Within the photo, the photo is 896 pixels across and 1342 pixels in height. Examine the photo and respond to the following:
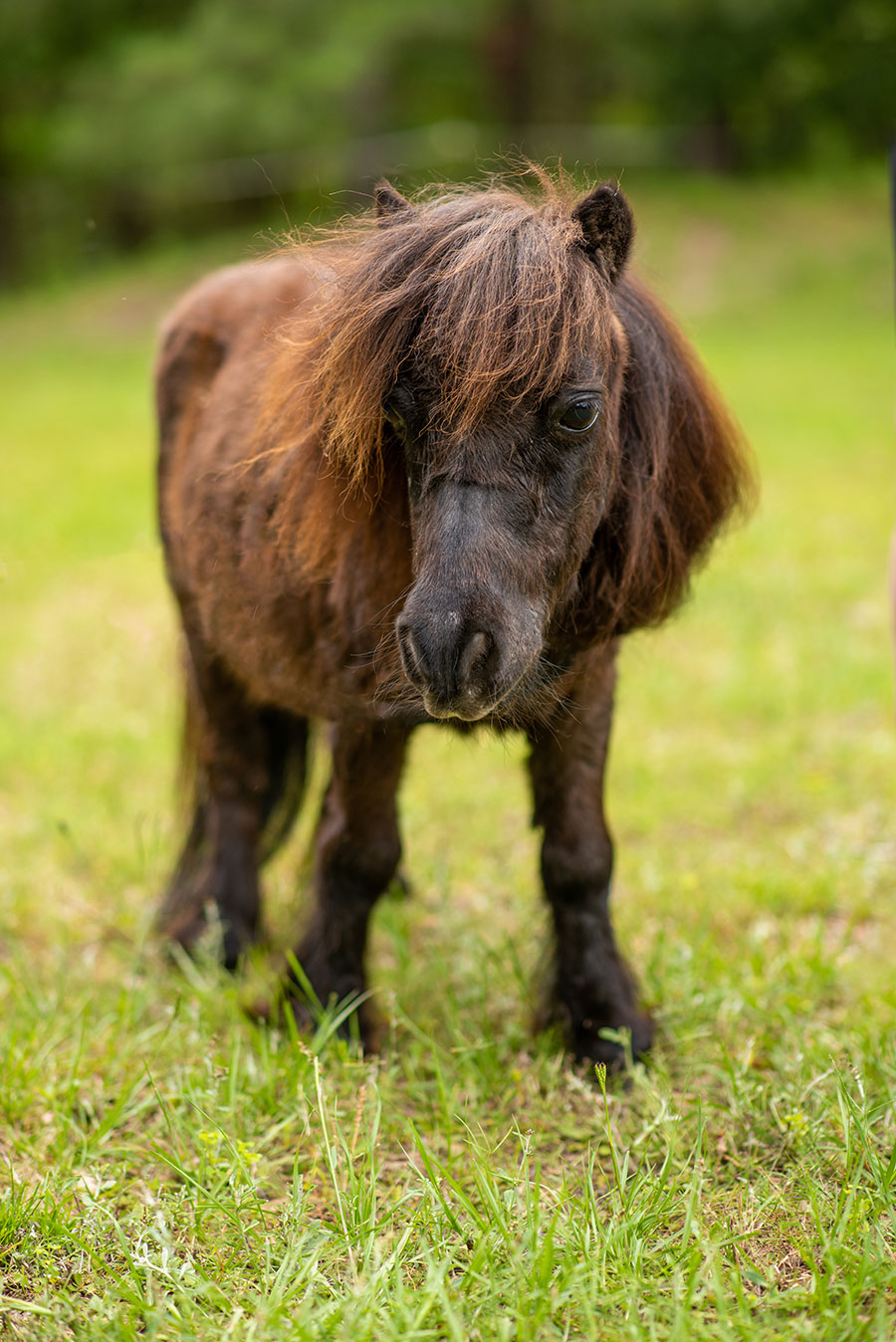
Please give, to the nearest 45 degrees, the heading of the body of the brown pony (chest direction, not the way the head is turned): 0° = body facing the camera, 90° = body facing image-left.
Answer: approximately 315°
